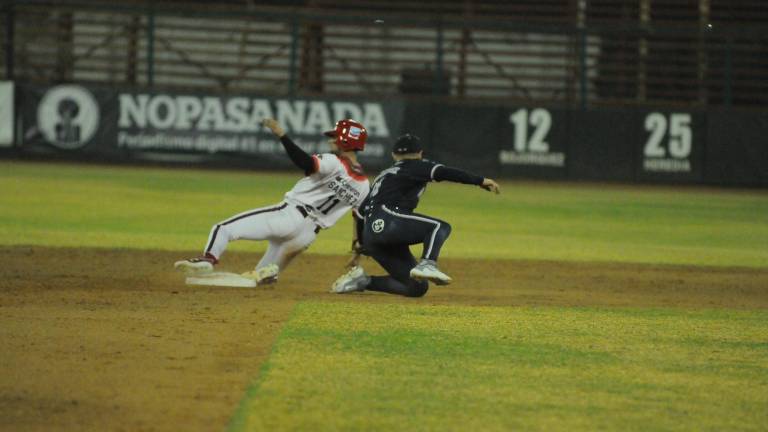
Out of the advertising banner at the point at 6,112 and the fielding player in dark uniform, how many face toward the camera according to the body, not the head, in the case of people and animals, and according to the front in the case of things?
1

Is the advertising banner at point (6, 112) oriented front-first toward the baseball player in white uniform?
yes

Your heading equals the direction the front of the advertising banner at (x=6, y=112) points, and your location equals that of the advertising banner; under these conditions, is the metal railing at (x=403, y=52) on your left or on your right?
on your left

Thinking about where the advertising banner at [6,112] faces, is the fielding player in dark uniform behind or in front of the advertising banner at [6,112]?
in front

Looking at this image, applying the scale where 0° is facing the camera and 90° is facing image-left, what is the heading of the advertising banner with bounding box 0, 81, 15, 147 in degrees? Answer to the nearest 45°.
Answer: approximately 0°
